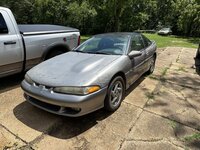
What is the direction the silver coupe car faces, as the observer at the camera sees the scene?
facing the viewer and to the left of the viewer

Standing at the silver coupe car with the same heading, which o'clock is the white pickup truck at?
The white pickup truck is roughly at 3 o'clock from the silver coupe car.
